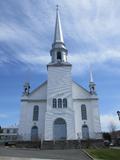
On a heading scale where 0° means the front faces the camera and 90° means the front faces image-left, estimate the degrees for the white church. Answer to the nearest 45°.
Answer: approximately 0°
